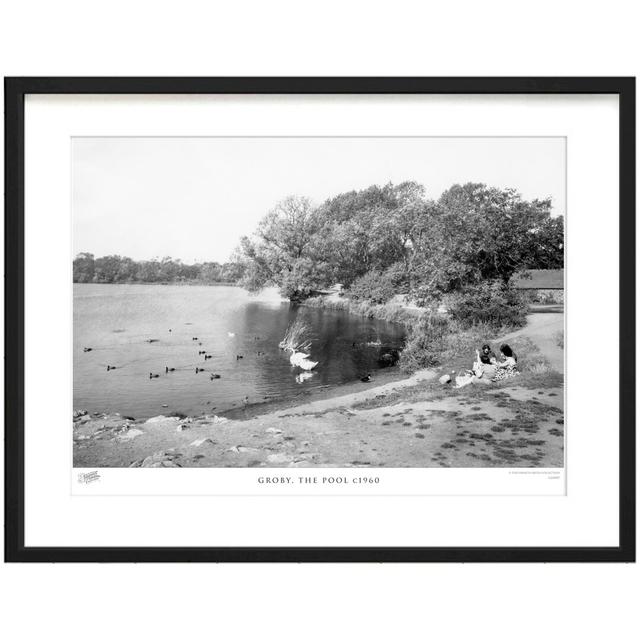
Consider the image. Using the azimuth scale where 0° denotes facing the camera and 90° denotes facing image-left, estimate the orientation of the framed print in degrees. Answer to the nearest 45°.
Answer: approximately 0°
